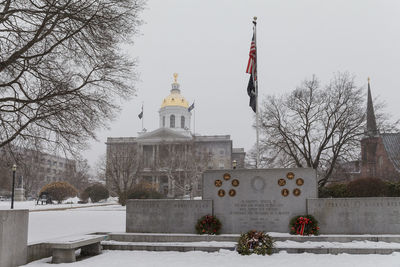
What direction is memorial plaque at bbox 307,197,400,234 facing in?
toward the camera

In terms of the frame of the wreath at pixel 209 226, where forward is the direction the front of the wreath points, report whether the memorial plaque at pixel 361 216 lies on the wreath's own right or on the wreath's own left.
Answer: on the wreath's own left

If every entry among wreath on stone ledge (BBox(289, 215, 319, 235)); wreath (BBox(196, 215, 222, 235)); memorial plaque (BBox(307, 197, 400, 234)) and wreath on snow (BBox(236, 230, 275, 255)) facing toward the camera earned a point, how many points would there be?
4

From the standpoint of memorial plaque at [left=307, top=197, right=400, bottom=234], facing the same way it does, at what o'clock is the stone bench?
The stone bench is roughly at 2 o'clock from the memorial plaque.

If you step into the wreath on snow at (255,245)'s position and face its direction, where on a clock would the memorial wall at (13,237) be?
The memorial wall is roughly at 2 o'clock from the wreath on snow.

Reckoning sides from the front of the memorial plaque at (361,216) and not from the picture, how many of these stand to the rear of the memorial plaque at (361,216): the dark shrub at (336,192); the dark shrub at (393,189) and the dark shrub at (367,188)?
3

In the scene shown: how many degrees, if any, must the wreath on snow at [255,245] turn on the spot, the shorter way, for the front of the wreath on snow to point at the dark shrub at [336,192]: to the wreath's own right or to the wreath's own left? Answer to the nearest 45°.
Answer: approximately 180°

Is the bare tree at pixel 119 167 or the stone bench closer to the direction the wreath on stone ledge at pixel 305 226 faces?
the stone bench

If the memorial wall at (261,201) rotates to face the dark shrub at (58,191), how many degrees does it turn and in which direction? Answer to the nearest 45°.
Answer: approximately 135° to its right

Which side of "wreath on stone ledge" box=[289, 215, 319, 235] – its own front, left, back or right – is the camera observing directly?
front

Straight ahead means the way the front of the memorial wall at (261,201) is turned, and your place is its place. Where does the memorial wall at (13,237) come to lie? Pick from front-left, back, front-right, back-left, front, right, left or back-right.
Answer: front-right

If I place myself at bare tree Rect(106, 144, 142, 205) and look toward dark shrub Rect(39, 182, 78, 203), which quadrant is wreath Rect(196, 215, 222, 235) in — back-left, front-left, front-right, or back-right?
back-left

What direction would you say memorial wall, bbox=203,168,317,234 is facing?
toward the camera

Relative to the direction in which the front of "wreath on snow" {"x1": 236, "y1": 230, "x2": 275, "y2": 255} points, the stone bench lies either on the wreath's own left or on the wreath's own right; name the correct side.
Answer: on the wreath's own right

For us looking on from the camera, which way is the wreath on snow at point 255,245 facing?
facing the viewer
